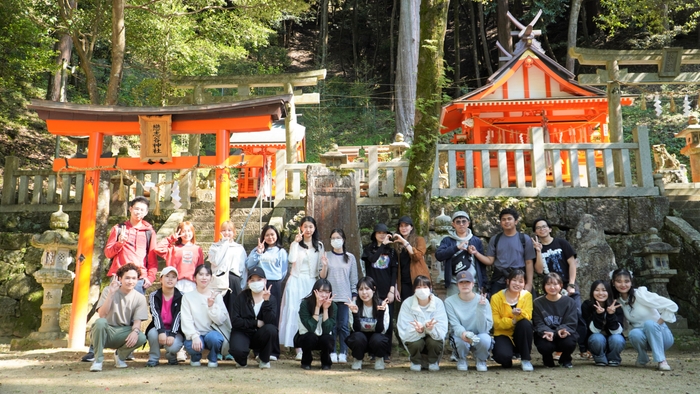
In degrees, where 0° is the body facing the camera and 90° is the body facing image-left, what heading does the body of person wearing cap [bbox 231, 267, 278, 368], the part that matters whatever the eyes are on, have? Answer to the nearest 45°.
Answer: approximately 0°

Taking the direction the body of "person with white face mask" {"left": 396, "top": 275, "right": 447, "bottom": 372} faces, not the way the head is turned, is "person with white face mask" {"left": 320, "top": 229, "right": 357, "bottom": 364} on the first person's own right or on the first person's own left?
on the first person's own right

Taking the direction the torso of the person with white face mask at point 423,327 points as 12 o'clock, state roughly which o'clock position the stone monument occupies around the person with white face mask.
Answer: The stone monument is roughly at 5 o'clock from the person with white face mask.

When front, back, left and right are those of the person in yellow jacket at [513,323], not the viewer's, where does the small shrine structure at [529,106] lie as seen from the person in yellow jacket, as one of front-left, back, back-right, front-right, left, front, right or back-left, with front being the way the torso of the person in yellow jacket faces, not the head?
back

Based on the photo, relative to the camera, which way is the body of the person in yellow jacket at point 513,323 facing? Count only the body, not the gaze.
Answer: toward the camera

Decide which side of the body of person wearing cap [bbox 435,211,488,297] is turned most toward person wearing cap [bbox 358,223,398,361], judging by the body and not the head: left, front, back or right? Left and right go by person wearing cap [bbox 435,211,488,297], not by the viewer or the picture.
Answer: right

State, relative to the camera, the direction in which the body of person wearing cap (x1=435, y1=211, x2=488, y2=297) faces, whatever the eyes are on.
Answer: toward the camera

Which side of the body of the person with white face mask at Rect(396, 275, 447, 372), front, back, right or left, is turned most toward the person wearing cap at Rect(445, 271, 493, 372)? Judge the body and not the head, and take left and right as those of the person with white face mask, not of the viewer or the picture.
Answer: left

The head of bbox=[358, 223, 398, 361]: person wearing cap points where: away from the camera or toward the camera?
toward the camera

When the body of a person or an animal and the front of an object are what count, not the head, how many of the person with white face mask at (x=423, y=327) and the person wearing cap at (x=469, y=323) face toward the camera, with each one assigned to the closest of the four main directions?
2

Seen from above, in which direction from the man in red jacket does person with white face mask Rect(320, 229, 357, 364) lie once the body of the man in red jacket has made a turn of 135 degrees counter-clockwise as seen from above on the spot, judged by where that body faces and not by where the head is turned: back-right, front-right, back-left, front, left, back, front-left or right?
right

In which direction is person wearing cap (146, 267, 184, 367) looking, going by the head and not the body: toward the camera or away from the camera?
toward the camera

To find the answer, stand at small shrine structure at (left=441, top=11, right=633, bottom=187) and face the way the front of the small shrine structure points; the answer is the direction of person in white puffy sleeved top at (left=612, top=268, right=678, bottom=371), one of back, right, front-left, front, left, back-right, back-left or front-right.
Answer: front

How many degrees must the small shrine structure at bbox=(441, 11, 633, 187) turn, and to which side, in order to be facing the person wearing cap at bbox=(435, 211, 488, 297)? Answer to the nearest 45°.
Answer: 0° — it already faces them
